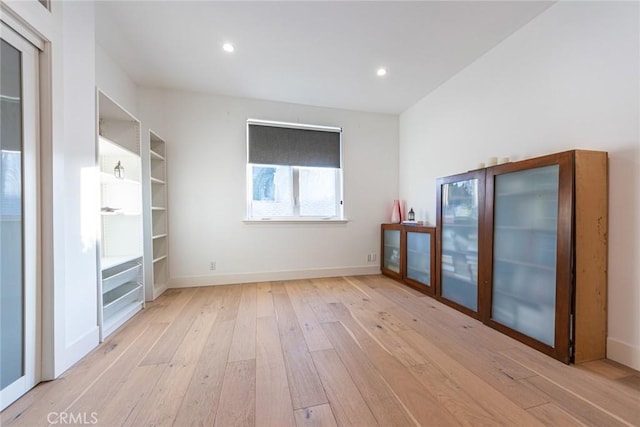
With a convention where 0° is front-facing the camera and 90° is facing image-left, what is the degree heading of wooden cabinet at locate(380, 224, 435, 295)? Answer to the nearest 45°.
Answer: approximately 45°

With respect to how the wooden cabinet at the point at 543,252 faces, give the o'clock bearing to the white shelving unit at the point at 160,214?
The white shelving unit is roughly at 1 o'clock from the wooden cabinet.

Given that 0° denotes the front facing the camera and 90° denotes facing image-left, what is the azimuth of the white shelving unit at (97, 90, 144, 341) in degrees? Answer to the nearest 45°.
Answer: approximately 315°

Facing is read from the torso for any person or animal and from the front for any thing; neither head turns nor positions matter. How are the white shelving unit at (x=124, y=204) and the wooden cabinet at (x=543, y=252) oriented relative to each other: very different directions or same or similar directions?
very different directions

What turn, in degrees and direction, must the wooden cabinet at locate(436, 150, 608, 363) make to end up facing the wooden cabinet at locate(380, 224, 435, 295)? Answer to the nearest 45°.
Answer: approximately 90° to its right

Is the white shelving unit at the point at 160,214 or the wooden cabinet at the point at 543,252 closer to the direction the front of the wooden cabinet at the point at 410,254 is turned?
the white shelving unit

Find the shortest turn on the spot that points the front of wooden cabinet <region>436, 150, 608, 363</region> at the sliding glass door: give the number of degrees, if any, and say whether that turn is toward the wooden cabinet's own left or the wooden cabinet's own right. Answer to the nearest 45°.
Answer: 0° — it already faces it

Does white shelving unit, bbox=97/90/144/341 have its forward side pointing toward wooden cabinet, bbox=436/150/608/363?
yes

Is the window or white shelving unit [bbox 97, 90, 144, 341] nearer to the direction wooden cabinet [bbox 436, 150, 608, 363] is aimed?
the white shelving unit

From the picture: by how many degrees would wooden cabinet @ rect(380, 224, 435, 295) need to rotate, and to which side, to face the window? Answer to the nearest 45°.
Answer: approximately 45° to its right
